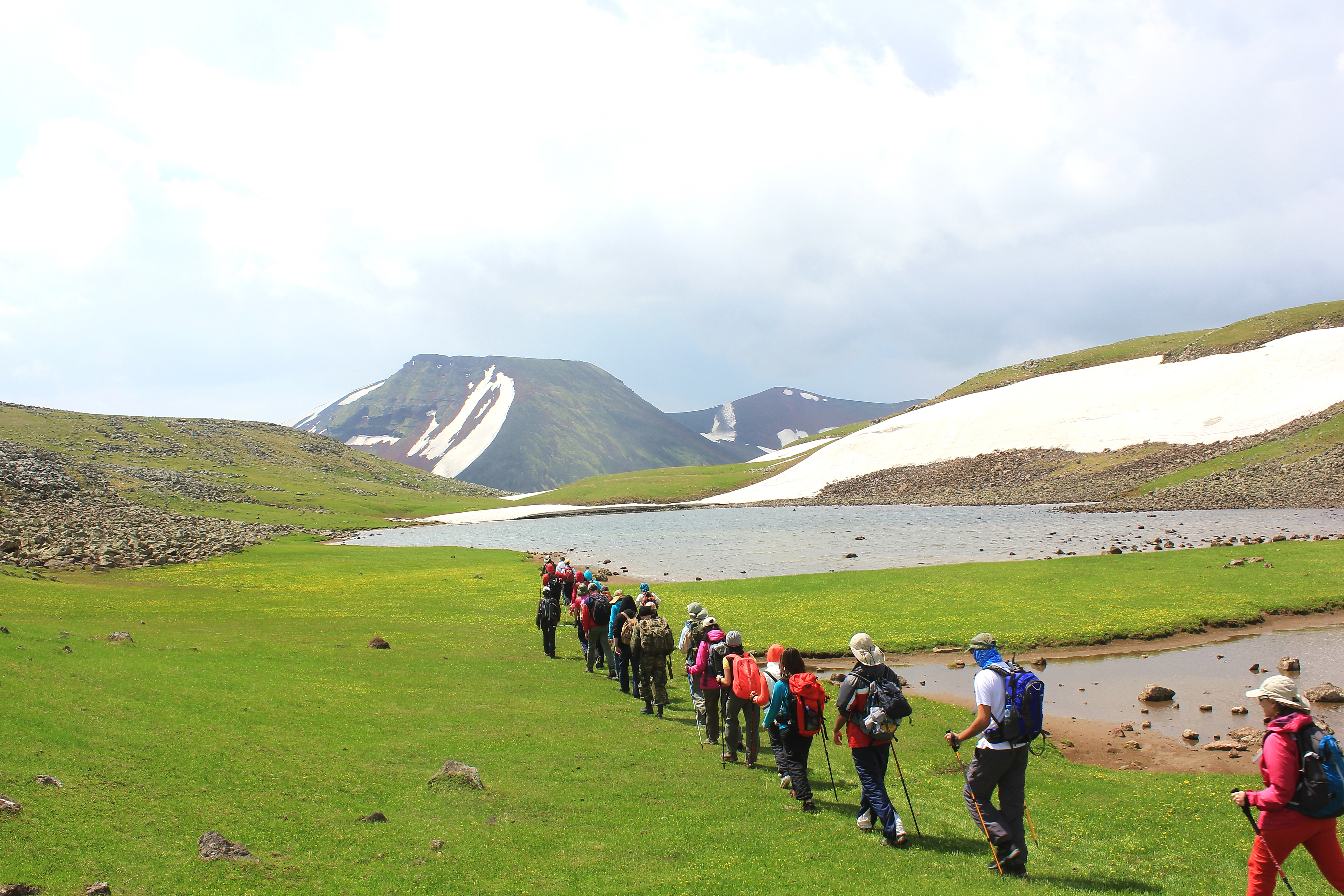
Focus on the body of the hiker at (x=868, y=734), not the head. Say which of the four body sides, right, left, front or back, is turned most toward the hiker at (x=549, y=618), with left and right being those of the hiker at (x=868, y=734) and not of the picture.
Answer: front

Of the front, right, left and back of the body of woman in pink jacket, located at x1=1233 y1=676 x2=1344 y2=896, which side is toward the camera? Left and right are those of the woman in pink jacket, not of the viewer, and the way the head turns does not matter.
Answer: left

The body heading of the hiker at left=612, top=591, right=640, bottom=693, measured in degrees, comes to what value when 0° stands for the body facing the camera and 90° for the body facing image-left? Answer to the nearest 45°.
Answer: approximately 135°

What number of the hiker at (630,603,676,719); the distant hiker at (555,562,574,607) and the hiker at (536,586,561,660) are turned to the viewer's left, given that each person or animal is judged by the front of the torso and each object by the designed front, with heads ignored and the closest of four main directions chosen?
0

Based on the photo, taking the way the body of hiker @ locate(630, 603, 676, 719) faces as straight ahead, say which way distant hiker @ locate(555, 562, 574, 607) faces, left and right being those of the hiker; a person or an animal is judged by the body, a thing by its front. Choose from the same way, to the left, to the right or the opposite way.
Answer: the same way

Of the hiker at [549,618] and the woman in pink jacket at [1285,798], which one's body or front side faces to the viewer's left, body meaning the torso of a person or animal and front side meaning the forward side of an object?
the woman in pink jacket

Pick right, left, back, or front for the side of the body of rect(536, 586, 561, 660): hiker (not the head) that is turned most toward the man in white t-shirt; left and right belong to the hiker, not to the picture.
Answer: back

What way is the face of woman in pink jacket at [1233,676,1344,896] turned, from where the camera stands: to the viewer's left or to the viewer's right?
to the viewer's left

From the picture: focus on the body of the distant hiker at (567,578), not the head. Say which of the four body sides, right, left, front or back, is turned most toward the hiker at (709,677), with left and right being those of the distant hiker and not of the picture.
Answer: back

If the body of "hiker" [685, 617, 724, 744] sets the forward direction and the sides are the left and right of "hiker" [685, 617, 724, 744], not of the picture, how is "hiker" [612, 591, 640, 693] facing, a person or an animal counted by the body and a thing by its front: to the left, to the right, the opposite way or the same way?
the same way

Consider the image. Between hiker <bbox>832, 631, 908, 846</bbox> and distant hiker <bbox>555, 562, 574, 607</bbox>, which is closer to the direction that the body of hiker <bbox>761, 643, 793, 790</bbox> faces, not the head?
the distant hiker

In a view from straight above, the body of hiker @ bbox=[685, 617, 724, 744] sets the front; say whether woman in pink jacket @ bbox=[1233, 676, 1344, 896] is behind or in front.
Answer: behind

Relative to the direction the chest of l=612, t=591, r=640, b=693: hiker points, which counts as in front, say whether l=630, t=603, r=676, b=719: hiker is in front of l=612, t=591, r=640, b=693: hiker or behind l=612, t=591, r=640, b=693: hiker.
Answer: behind

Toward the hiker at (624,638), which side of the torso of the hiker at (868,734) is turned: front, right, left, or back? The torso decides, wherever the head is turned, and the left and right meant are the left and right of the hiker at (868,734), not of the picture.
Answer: front

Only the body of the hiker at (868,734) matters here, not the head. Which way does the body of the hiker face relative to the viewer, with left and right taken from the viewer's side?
facing away from the viewer and to the left of the viewer

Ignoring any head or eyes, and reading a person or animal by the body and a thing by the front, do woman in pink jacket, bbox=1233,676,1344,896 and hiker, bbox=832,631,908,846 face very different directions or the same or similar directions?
same or similar directions

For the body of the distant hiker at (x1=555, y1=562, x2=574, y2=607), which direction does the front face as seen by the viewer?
away from the camera

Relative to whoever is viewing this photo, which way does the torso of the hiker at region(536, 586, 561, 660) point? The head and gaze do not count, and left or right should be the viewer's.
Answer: facing away from the viewer
